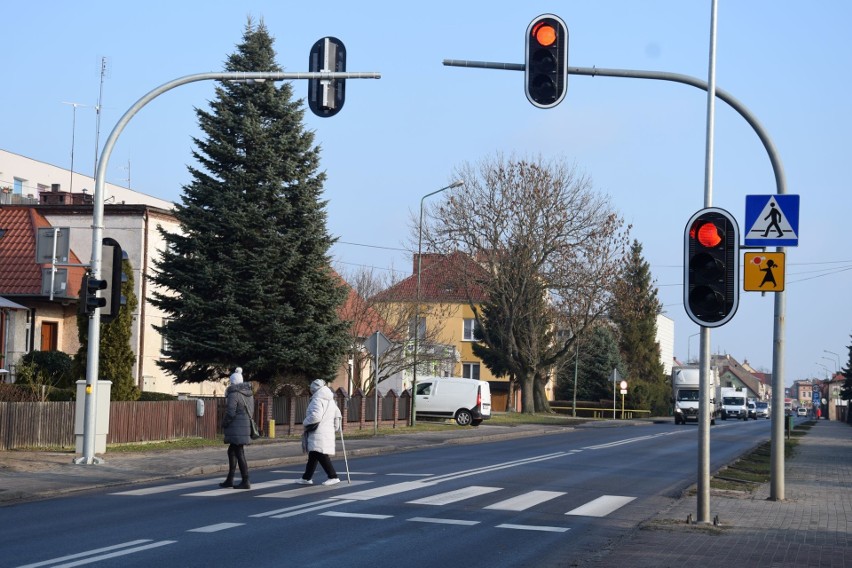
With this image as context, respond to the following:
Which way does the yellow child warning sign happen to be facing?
toward the camera

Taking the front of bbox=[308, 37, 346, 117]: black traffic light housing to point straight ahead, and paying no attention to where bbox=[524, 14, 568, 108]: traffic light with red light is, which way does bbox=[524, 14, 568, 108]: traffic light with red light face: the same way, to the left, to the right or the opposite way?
the opposite way

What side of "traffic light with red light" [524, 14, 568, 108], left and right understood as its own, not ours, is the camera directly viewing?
front

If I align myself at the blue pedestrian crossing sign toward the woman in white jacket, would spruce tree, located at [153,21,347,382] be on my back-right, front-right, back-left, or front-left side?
front-right

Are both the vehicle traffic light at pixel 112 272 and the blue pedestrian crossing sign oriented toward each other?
no

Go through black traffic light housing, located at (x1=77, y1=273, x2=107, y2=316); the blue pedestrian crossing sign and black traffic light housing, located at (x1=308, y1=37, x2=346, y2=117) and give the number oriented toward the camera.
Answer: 1

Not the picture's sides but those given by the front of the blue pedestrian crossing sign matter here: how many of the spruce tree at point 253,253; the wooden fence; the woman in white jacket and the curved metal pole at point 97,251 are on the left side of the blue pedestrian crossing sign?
0

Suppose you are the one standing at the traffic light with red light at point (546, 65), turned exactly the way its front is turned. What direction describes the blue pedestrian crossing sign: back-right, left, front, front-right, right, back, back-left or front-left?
back-left

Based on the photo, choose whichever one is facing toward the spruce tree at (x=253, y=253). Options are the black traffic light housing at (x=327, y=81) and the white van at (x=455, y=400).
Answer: the black traffic light housing

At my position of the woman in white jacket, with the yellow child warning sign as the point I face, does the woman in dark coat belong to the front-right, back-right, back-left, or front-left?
back-right

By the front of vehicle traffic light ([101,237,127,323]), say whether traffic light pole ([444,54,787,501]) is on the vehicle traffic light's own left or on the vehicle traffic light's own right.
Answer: on the vehicle traffic light's own right

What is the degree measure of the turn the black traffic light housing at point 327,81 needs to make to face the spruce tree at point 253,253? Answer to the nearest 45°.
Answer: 0° — it already faces it

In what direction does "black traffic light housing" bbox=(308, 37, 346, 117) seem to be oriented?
away from the camera

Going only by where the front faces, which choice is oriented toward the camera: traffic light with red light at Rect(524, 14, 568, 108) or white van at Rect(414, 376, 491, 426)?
the traffic light with red light

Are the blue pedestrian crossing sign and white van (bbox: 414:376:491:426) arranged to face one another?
no

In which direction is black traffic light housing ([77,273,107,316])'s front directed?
to the viewer's right
